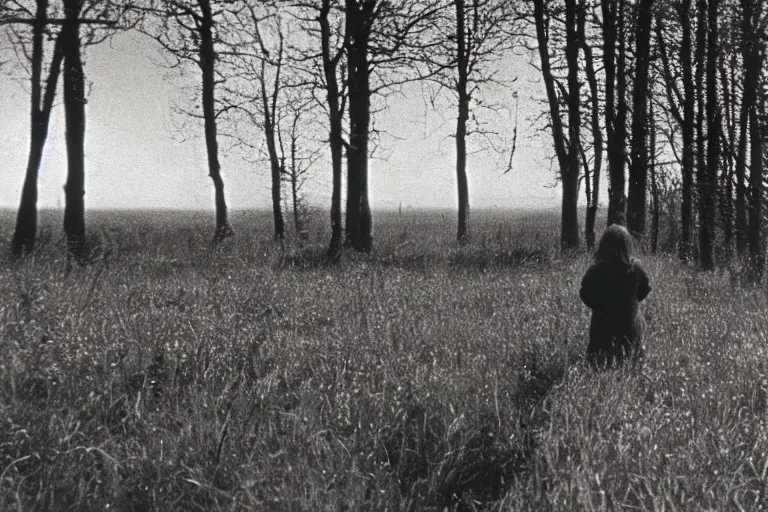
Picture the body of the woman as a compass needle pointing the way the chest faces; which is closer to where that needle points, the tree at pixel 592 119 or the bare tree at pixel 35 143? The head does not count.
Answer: the tree

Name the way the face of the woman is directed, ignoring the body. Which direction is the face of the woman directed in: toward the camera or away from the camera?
away from the camera

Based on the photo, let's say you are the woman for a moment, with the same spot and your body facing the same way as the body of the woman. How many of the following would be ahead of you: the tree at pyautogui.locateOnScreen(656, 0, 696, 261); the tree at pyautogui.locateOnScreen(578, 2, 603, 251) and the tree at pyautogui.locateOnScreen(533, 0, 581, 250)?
3

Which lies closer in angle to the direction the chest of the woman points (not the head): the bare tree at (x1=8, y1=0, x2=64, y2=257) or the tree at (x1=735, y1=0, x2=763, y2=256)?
the tree

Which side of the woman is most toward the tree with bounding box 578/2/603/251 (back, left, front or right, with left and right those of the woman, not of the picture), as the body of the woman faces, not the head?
front

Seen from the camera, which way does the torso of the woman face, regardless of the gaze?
away from the camera

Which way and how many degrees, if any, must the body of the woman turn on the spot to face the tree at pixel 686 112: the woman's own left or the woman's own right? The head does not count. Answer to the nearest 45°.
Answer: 0° — they already face it

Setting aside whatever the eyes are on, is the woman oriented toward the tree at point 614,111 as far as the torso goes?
yes

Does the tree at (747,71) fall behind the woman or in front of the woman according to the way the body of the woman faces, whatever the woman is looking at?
in front

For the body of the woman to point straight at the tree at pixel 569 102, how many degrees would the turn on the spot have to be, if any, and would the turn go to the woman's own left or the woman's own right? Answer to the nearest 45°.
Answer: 0° — they already face it
